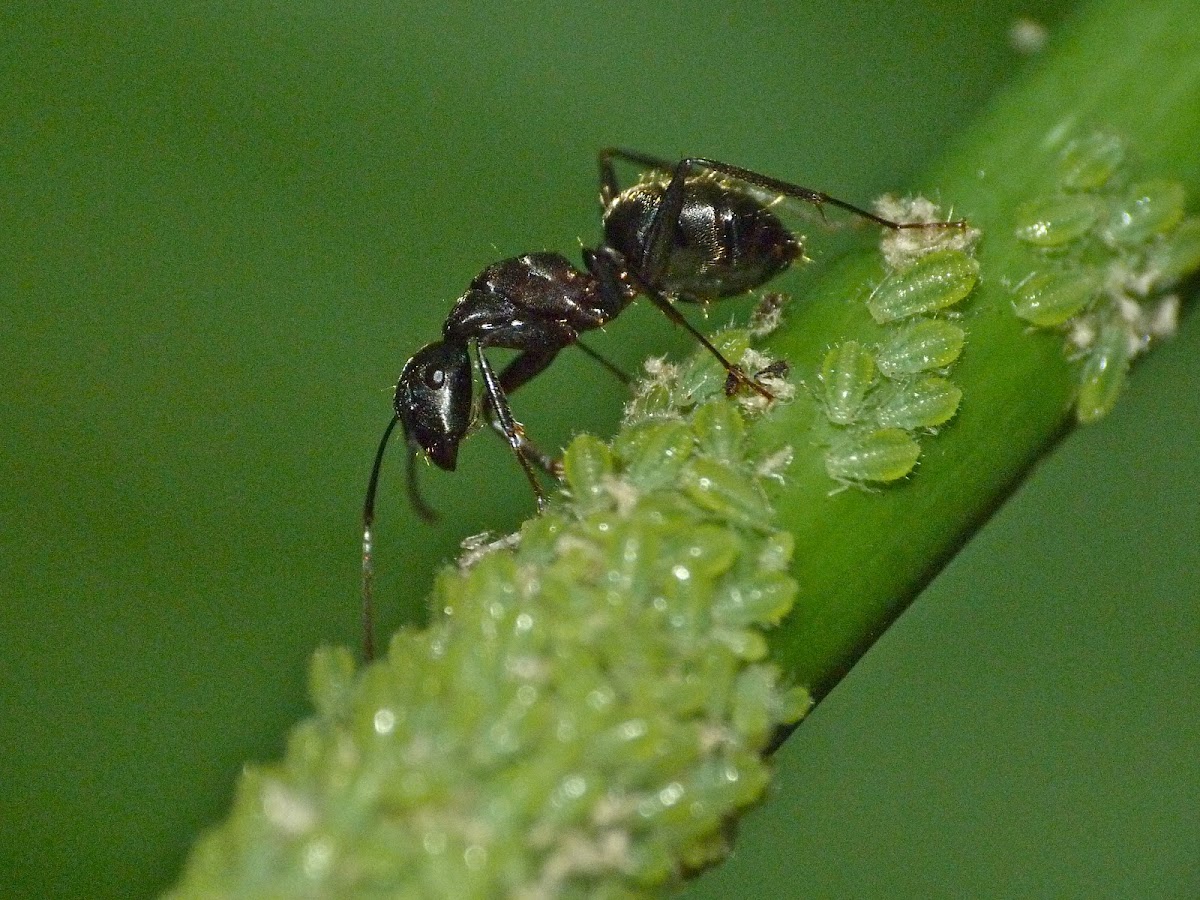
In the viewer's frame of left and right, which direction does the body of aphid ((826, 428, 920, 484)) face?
facing to the left of the viewer

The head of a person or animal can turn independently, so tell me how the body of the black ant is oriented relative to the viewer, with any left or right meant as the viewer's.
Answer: facing to the left of the viewer

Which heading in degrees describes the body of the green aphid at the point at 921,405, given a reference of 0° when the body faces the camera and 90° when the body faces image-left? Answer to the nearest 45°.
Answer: approximately 90°

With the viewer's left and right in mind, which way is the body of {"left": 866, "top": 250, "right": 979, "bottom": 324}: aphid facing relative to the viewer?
facing to the left of the viewer
